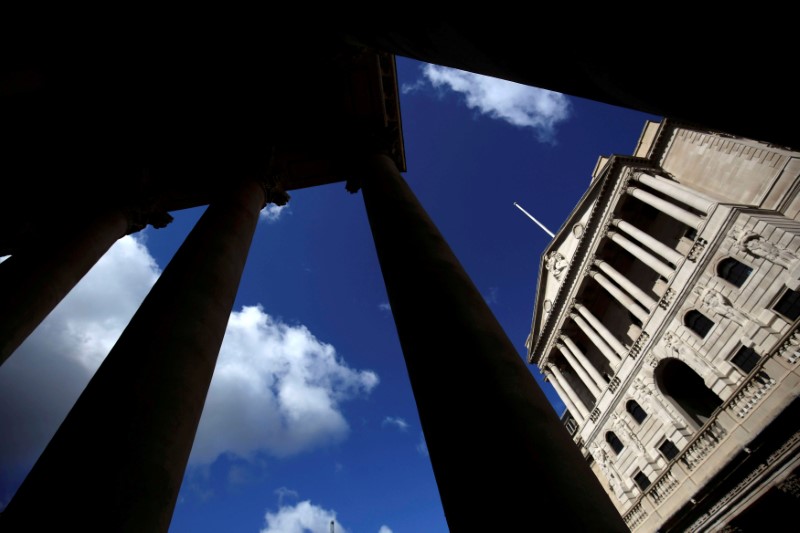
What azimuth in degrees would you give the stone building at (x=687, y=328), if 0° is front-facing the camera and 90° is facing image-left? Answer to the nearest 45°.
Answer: approximately 45°

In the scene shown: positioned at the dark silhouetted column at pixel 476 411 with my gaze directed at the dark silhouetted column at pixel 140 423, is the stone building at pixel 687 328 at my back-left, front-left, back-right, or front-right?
back-right

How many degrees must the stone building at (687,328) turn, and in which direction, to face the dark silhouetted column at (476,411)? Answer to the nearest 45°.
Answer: approximately 45° to its left

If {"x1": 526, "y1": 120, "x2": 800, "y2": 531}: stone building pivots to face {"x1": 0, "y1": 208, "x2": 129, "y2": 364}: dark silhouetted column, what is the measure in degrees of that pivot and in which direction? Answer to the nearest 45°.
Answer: approximately 45° to its left

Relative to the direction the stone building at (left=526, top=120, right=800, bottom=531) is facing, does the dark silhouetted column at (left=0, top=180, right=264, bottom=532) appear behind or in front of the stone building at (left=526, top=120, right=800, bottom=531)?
in front
